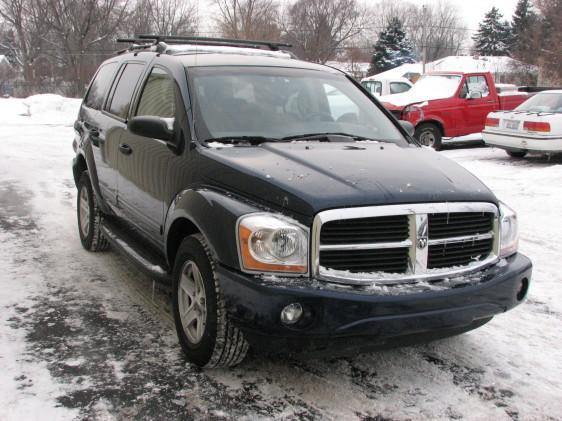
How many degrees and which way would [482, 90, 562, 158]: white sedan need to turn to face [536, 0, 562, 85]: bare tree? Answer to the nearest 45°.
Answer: approximately 45° to its left

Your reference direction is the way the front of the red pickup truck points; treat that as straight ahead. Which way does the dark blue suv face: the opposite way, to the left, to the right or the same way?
to the left

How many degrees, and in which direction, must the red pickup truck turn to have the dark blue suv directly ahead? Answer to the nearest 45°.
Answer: approximately 45° to its left

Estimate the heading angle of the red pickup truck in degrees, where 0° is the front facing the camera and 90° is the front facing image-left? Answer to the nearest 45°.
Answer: approximately 45°

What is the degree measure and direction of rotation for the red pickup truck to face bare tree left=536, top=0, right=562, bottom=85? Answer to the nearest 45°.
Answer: approximately 135° to its right

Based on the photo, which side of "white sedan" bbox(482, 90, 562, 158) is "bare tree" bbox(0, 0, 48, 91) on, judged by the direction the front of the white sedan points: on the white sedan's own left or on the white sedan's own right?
on the white sedan's own left

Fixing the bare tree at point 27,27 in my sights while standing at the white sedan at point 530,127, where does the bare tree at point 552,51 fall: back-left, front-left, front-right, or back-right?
front-right

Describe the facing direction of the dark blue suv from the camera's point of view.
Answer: facing the viewer and to the right of the viewer

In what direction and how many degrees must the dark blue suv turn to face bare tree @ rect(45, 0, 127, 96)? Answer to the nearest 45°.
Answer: approximately 135° to its left

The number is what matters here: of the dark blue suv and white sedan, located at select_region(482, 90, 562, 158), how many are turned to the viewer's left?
0

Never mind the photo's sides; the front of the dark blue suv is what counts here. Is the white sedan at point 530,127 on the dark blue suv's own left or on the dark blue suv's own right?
on the dark blue suv's own left

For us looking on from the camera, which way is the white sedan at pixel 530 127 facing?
facing away from the viewer and to the right of the viewer
